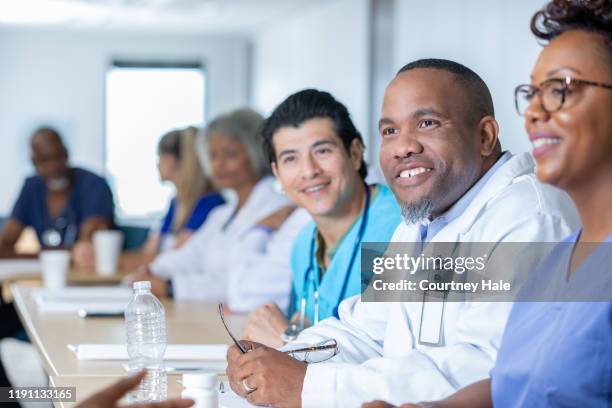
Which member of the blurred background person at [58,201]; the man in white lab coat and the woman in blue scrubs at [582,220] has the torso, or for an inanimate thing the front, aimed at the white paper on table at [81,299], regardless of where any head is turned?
the blurred background person

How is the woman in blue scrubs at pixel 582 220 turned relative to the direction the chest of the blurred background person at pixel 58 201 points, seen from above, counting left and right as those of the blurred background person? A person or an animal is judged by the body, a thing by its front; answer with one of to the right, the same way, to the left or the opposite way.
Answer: to the right

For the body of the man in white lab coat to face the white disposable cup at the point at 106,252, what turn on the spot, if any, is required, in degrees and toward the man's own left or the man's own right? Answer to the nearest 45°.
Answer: approximately 90° to the man's own right

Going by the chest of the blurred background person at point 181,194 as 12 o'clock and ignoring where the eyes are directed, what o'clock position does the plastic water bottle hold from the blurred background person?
The plastic water bottle is roughly at 9 o'clock from the blurred background person.

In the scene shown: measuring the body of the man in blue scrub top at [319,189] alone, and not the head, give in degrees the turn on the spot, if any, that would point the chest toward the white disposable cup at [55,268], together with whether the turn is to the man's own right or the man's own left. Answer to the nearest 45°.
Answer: approximately 90° to the man's own right

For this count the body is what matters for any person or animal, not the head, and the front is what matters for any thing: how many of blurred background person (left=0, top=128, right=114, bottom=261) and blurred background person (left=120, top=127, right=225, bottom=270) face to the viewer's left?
1

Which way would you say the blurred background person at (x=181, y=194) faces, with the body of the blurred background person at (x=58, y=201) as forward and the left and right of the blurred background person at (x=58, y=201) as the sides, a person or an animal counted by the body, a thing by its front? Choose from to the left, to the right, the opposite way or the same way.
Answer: to the right

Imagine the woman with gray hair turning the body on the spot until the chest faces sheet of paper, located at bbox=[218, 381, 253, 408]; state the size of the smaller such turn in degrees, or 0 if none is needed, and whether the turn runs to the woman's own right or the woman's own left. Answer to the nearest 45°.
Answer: approximately 45° to the woman's own left

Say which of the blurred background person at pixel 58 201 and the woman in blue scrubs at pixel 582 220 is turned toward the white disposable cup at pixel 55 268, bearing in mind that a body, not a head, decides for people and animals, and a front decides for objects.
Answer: the blurred background person

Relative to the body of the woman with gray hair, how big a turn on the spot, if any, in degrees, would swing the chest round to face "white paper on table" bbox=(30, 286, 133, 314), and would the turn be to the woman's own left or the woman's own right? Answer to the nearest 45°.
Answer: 0° — they already face it

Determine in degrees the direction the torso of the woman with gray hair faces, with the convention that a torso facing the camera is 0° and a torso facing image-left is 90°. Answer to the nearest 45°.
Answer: approximately 45°

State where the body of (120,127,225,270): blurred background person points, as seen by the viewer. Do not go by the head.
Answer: to the viewer's left

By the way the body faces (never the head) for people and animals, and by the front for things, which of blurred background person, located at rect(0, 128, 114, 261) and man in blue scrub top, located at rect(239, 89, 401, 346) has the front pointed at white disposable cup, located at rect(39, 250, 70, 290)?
the blurred background person
